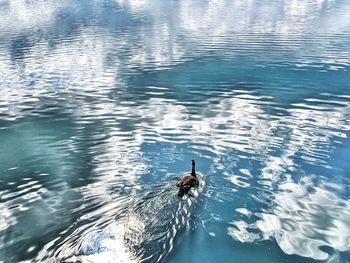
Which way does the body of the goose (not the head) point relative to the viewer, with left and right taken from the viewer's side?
facing away from the viewer and to the right of the viewer
